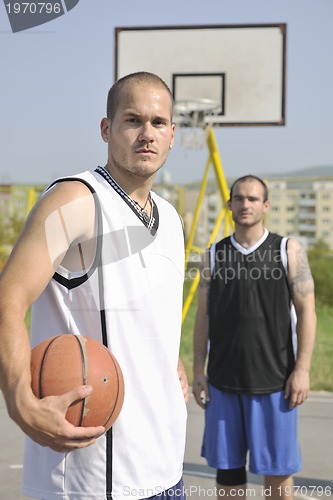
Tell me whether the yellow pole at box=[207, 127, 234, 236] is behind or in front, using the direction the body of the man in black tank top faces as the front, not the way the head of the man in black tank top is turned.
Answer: behind

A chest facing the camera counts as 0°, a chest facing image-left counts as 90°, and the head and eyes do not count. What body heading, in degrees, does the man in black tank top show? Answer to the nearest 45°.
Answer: approximately 0°
